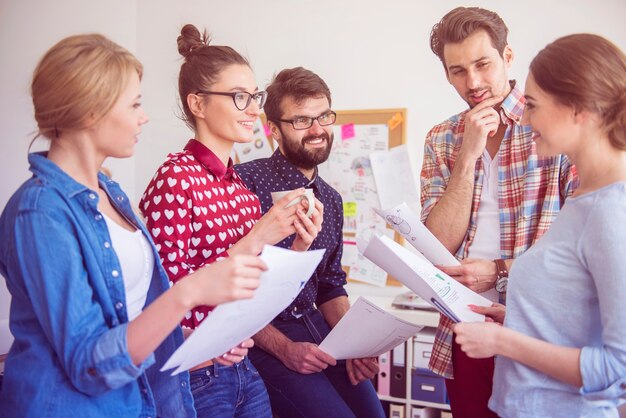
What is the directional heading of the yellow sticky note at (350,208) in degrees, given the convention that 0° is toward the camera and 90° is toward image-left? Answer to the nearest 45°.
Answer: approximately 0°

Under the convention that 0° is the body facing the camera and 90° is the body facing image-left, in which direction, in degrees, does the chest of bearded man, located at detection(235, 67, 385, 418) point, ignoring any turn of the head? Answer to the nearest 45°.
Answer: approximately 315°

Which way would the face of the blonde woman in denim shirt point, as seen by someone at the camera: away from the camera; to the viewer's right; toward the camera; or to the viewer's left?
to the viewer's right

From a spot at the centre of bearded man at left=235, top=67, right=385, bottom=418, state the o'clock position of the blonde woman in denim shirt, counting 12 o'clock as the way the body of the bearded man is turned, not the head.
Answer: The blonde woman in denim shirt is roughly at 2 o'clock from the bearded man.

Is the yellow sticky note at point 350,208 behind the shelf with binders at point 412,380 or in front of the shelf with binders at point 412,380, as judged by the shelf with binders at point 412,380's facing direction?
behind
